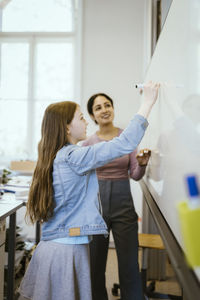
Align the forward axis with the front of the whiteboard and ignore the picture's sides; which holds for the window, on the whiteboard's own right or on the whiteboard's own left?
on the whiteboard's own right

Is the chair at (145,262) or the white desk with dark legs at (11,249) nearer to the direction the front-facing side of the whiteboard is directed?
the white desk with dark legs

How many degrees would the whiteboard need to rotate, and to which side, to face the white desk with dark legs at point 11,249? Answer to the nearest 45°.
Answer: approximately 45° to its right

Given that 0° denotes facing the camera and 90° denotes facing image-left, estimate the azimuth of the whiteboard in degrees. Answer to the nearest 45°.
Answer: approximately 90°
